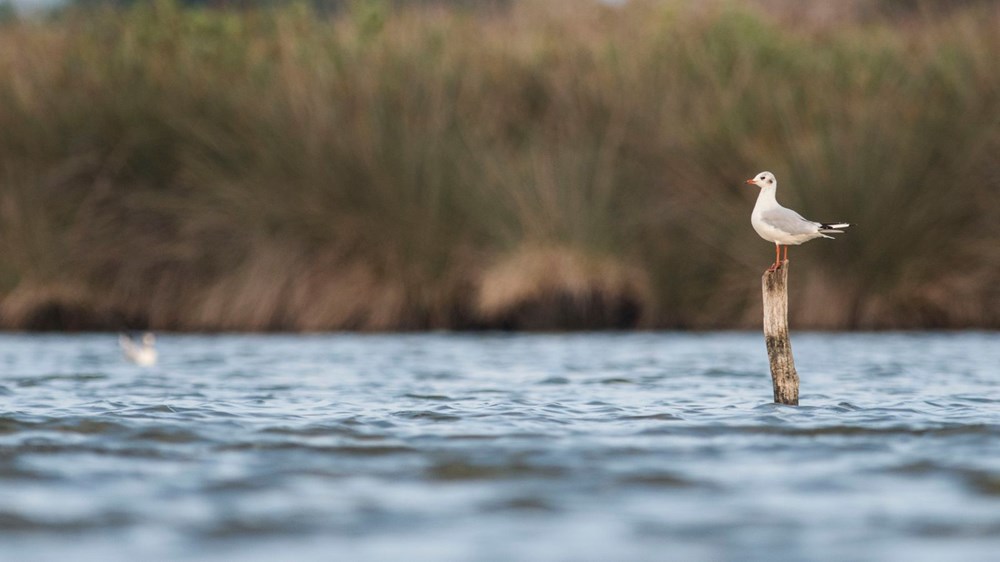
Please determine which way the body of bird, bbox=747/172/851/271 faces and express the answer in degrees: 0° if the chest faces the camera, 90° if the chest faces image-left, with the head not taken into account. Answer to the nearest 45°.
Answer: approximately 90°
